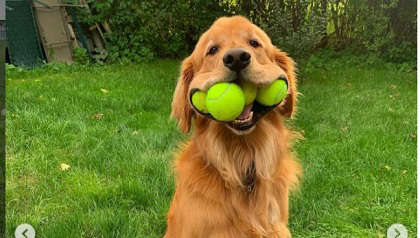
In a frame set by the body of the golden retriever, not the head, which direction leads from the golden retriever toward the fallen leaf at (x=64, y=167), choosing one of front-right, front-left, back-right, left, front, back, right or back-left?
back-right

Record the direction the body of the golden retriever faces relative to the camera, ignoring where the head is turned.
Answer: toward the camera
